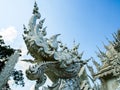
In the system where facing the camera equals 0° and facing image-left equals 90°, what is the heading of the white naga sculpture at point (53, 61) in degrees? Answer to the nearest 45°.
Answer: approximately 90°
